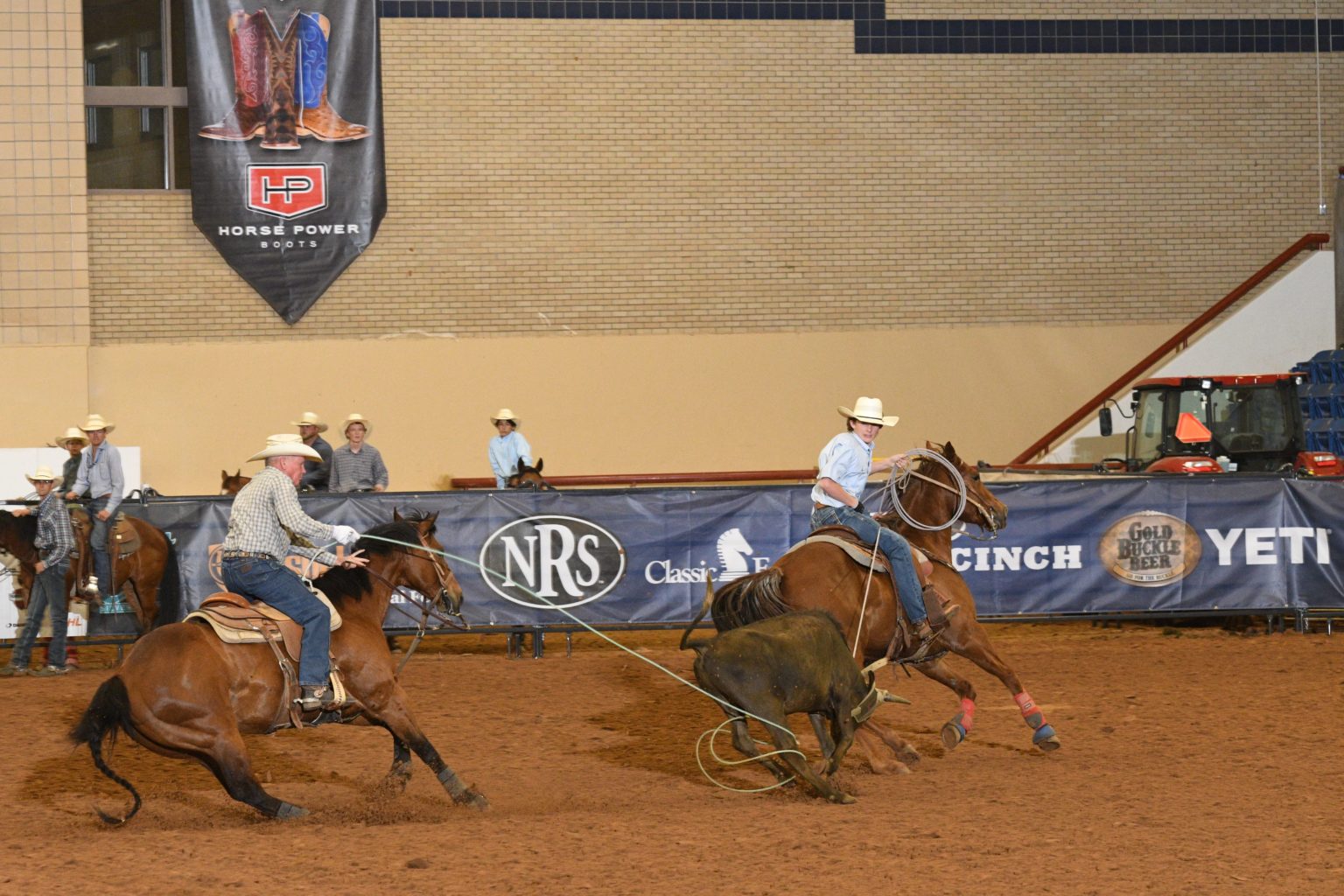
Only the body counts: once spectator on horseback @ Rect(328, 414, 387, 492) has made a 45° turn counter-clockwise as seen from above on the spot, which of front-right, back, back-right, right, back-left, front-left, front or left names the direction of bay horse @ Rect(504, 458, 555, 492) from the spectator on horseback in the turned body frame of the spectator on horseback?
front-left

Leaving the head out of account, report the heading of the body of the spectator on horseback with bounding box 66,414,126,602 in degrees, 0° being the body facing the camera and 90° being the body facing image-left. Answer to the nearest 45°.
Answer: approximately 45°

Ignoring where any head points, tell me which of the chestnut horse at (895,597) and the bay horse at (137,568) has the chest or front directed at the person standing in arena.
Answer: the bay horse at (137,568)

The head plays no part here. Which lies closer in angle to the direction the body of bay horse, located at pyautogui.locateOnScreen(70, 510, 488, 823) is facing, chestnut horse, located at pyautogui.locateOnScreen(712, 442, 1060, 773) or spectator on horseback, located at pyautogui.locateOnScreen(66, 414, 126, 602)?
the chestnut horse

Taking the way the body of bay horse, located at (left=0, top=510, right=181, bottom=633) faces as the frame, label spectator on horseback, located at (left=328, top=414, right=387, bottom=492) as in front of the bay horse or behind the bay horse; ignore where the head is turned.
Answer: behind

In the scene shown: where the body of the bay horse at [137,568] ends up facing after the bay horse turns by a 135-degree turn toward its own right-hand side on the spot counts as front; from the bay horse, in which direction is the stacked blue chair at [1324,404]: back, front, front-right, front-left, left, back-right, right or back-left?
front-right

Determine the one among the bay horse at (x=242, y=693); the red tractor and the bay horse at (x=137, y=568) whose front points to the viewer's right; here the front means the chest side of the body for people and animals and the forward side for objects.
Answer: the bay horse at (x=242, y=693)

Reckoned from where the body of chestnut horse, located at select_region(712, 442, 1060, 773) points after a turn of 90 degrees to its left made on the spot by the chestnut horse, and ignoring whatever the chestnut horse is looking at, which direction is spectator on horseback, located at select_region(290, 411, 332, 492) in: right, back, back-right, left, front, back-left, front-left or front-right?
front-left

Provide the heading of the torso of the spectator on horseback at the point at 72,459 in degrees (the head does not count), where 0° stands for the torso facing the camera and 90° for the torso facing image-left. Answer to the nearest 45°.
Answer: approximately 0°

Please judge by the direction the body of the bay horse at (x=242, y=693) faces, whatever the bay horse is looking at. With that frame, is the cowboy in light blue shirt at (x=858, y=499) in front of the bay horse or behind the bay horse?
in front

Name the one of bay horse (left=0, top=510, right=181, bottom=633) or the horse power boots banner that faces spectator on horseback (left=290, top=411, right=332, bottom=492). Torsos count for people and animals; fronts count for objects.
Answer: the horse power boots banner

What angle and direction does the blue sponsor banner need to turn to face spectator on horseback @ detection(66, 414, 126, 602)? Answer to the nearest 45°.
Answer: approximately 90° to its right

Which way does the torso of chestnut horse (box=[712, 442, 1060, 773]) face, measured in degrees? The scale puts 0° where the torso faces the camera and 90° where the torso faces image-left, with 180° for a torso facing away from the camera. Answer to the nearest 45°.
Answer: approximately 270°
